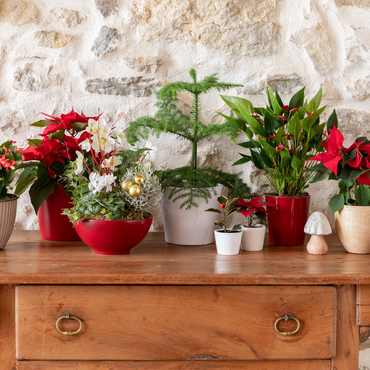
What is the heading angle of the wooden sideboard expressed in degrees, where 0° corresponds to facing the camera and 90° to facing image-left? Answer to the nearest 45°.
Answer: approximately 0°
